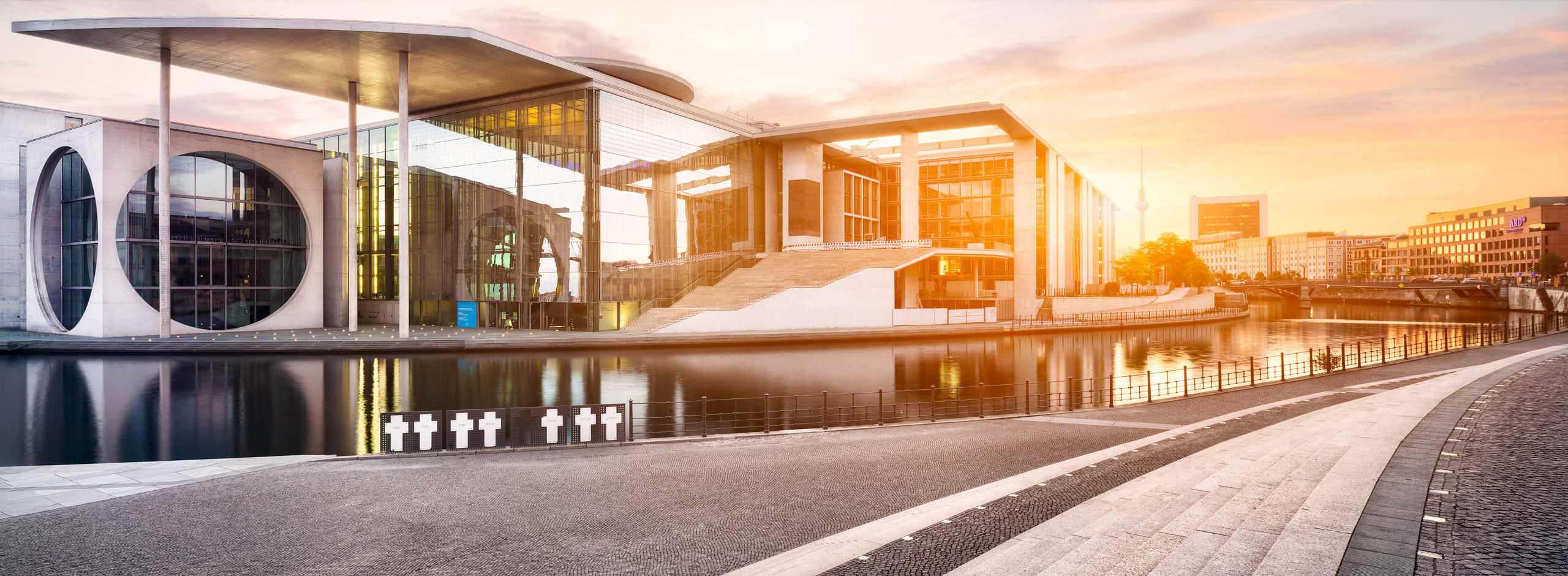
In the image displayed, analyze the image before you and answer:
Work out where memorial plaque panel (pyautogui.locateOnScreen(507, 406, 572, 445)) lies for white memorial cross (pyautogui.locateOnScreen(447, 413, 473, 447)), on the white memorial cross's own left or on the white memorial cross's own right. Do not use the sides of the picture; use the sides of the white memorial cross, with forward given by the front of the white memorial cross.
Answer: on the white memorial cross's own left

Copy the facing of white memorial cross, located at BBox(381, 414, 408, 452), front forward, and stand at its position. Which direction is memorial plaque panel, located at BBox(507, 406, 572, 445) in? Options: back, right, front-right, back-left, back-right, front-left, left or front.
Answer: left

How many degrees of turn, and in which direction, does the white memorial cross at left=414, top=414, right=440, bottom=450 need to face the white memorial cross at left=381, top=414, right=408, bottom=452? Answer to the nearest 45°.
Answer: approximately 135° to its right

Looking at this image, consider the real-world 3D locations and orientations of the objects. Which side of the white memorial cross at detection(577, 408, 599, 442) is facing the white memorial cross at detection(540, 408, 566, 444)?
right

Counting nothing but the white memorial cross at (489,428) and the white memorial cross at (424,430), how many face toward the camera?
2

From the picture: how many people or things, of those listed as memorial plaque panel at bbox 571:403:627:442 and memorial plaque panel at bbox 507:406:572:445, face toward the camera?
2

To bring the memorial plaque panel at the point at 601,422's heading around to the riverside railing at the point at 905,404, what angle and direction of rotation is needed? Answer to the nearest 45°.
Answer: approximately 135° to its left
